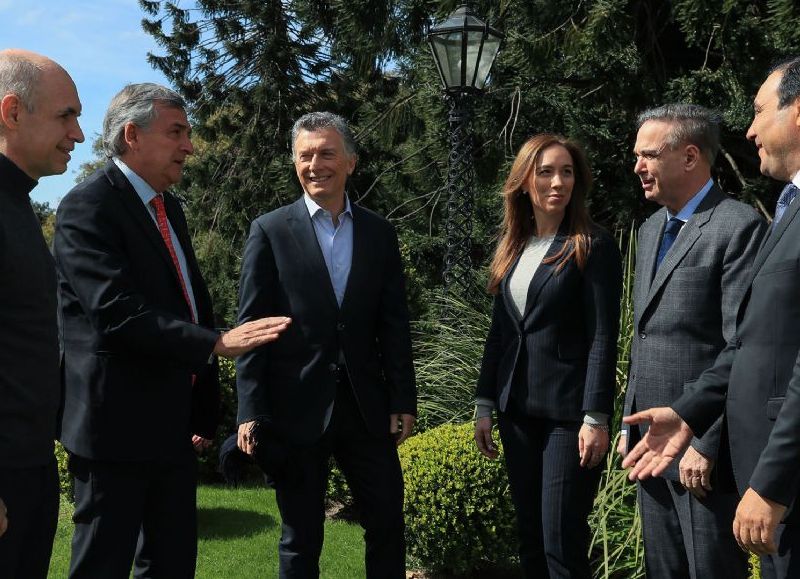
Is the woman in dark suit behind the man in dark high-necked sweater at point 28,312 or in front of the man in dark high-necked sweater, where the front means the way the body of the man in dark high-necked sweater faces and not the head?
in front

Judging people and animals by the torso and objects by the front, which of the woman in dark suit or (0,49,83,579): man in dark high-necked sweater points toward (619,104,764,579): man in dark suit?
(0,49,83,579): man in dark high-necked sweater

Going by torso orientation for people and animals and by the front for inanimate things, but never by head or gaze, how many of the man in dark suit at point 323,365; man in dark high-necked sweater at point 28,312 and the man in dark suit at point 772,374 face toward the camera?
1

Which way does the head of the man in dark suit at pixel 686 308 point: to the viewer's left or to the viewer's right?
to the viewer's left

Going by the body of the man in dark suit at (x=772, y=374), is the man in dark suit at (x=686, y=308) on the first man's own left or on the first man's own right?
on the first man's own right

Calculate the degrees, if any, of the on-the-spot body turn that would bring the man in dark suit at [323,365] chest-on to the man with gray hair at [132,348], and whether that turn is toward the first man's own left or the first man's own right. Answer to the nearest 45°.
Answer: approximately 45° to the first man's own right

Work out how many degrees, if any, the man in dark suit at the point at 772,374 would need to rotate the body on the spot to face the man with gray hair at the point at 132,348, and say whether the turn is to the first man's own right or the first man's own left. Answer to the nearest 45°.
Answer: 0° — they already face them

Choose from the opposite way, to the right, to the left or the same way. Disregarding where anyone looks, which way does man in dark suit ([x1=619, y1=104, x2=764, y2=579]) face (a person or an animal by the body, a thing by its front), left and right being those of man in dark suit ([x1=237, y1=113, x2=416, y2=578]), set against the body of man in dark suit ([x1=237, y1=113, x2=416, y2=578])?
to the right

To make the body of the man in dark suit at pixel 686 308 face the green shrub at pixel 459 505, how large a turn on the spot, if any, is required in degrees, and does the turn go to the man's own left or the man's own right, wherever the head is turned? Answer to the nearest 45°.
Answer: approximately 90° to the man's own right

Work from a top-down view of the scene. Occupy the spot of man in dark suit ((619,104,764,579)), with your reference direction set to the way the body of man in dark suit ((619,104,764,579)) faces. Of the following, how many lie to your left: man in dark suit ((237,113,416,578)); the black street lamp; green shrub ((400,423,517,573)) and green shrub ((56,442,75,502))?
0

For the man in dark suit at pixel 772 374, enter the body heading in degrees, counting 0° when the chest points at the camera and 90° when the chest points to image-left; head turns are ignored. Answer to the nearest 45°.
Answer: approximately 90°

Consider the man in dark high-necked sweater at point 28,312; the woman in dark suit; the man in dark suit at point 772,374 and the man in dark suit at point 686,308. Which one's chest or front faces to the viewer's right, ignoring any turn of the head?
the man in dark high-necked sweater at point 28,312

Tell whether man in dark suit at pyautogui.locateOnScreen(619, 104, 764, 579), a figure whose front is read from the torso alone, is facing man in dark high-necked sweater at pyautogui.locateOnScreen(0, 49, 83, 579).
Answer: yes

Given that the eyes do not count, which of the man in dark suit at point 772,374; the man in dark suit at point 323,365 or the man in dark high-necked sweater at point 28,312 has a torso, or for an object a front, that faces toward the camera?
the man in dark suit at point 323,365

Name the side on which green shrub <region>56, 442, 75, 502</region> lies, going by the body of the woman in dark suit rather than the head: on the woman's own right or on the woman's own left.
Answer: on the woman's own right

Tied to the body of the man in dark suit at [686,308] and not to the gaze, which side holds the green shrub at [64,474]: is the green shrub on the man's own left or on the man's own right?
on the man's own right

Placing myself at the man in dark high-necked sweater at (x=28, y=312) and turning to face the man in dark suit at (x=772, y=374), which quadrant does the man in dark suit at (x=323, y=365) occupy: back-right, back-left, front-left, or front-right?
front-left

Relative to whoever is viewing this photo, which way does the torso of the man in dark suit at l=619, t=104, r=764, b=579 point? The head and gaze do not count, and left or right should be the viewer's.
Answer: facing the viewer and to the left of the viewer
